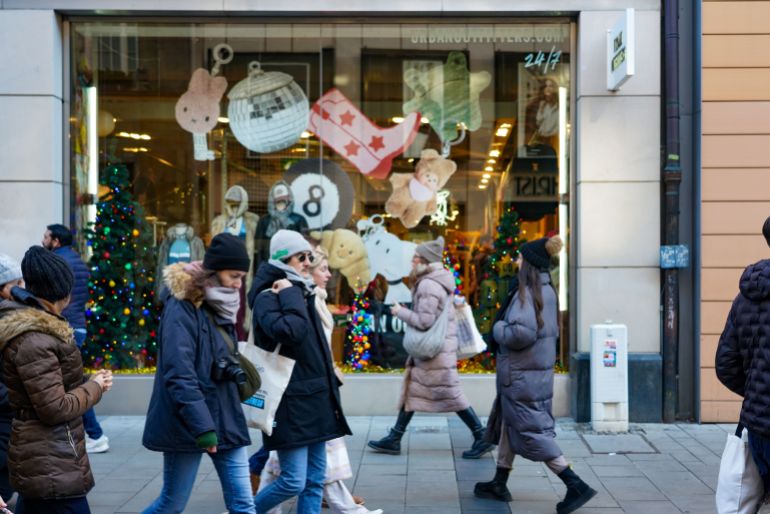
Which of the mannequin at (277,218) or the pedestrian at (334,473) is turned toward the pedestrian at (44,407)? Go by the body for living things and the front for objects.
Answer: the mannequin

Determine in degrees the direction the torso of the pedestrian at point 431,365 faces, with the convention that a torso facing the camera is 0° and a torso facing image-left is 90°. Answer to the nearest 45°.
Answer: approximately 90°

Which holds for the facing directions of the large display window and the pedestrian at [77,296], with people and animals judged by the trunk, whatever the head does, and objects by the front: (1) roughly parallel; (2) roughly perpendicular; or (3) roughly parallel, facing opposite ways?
roughly perpendicular

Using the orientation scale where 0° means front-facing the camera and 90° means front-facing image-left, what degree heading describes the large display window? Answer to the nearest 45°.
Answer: approximately 0°

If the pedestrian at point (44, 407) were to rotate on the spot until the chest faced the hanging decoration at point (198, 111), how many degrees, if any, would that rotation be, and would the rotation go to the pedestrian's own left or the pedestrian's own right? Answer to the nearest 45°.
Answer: approximately 45° to the pedestrian's own left

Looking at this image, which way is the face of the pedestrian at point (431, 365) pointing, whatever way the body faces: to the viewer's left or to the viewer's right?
to the viewer's left

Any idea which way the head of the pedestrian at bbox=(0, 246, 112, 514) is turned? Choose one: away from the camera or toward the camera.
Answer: away from the camera
